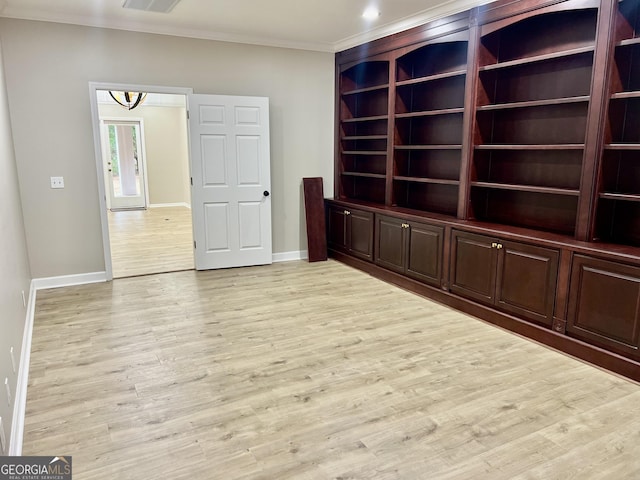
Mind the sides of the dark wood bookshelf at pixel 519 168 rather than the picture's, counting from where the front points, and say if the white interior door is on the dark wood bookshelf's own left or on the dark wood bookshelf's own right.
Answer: on the dark wood bookshelf's own right

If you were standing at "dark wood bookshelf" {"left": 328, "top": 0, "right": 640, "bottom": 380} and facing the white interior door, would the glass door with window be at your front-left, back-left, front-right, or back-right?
front-right

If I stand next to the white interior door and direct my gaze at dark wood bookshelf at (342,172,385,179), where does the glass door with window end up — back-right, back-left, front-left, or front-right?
back-left

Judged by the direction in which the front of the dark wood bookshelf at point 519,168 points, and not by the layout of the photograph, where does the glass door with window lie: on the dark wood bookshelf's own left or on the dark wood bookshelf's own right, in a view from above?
on the dark wood bookshelf's own right

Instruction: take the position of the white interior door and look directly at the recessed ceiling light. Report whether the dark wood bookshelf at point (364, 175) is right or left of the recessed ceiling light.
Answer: left

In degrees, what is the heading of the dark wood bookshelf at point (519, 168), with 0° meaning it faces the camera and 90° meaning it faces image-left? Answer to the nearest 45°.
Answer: approximately 45°
